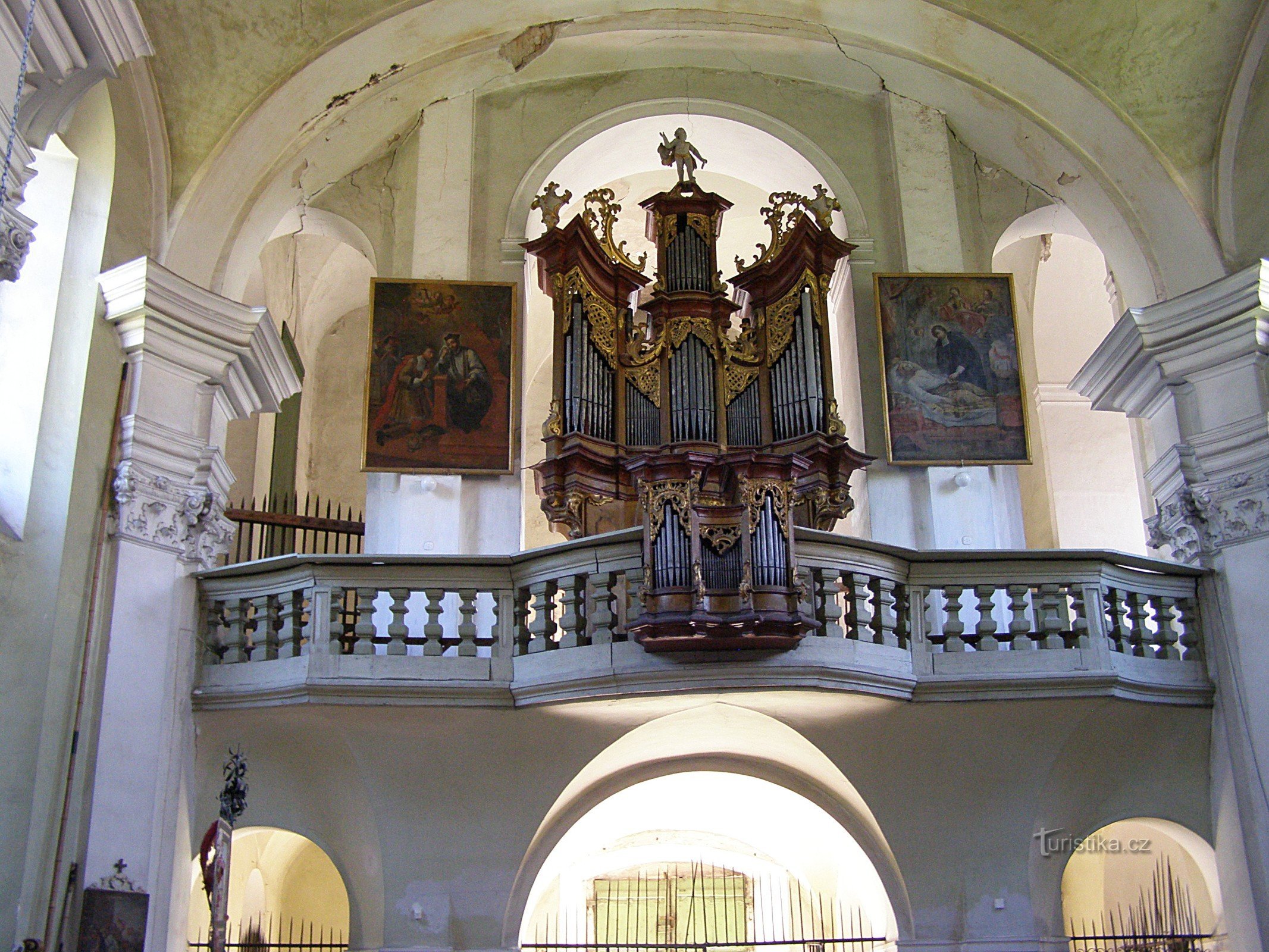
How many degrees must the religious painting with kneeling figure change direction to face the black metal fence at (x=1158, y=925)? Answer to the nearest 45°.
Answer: approximately 90° to its left

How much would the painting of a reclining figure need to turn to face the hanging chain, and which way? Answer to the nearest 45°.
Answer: approximately 45° to its right

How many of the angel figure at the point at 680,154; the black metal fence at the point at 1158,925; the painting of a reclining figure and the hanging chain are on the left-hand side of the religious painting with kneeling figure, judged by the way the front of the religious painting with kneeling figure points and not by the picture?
3

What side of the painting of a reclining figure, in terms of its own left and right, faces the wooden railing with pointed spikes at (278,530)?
right

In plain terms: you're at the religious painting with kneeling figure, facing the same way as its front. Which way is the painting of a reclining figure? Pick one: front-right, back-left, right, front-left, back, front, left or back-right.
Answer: left

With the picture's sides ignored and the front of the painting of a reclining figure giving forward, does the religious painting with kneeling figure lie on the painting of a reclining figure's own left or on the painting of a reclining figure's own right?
on the painting of a reclining figure's own right

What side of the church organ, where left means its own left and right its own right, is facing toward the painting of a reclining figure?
left
